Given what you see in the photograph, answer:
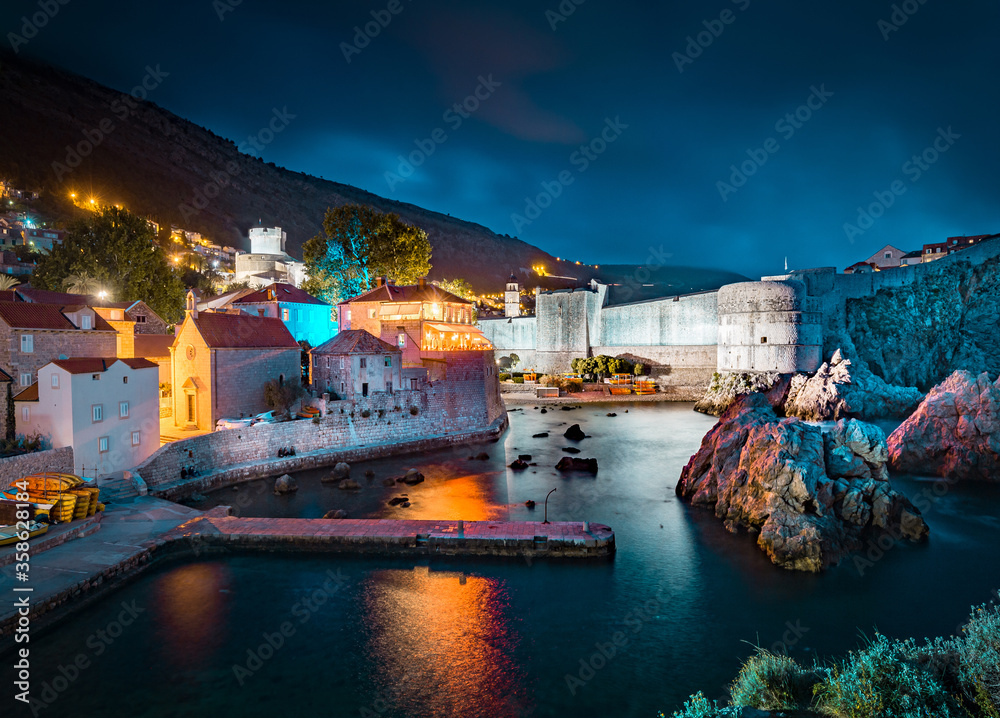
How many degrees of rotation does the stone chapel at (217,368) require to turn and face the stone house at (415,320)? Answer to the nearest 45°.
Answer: approximately 180°

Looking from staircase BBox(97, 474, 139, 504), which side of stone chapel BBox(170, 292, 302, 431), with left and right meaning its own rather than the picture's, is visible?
front

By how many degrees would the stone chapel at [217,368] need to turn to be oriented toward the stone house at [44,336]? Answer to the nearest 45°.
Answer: approximately 45° to its right

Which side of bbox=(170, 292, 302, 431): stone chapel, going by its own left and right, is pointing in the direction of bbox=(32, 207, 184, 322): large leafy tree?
right

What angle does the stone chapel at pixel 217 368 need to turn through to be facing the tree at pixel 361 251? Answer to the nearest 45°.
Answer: approximately 180°

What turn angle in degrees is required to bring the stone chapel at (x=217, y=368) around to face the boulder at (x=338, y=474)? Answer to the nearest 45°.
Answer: approximately 90° to its left

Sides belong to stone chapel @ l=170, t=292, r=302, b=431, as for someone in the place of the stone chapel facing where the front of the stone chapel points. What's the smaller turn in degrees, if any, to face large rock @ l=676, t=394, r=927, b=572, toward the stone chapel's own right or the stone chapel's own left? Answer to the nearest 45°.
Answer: approximately 90° to the stone chapel's own left

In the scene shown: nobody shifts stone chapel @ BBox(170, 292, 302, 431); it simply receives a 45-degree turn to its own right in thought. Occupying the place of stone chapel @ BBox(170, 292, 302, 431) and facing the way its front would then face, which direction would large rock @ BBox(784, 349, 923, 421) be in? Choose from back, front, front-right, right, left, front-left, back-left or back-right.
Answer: back

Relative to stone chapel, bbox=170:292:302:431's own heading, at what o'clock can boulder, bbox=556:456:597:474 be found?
The boulder is roughly at 8 o'clock from the stone chapel.

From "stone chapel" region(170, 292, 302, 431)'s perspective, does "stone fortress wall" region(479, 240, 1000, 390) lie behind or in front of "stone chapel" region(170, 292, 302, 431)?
behind

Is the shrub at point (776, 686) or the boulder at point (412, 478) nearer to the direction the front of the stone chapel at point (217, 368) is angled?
the shrub

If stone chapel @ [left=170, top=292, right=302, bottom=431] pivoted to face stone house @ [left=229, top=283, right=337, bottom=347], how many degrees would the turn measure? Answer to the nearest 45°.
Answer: approximately 135° to its right

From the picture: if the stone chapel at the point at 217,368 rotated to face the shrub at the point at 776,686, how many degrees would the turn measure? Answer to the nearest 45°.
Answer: approximately 45° to its left

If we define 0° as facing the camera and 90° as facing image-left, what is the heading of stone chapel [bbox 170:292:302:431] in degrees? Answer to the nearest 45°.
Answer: approximately 45°

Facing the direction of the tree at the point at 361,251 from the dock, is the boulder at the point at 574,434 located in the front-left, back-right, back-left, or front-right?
front-right

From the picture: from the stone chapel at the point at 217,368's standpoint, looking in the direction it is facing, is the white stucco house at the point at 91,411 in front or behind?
in front
